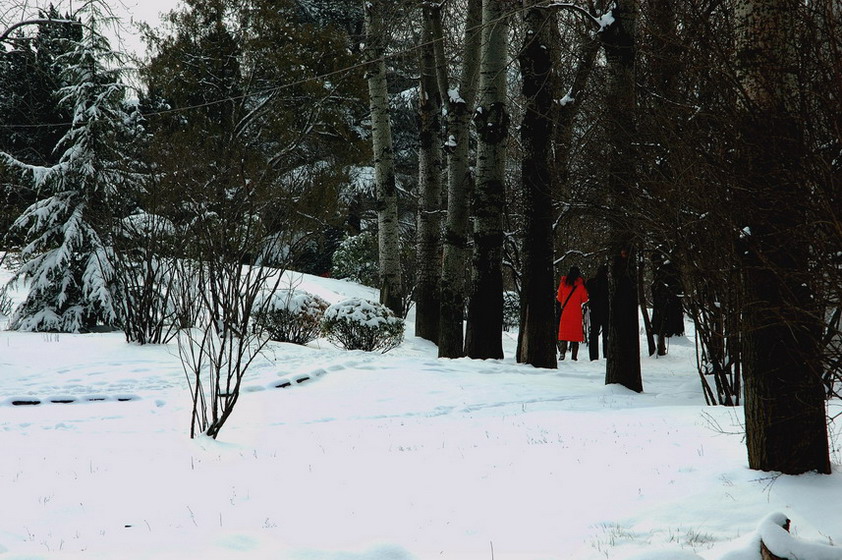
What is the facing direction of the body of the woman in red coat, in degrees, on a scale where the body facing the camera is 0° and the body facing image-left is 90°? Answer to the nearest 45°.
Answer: approximately 180°

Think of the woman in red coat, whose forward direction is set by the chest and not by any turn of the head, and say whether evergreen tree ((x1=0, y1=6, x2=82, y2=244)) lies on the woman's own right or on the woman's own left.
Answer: on the woman's own left

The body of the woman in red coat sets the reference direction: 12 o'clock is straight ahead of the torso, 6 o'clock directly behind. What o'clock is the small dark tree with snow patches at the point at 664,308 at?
The small dark tree with snow patches is roughly at 2 o'clock from the woman in red coat.

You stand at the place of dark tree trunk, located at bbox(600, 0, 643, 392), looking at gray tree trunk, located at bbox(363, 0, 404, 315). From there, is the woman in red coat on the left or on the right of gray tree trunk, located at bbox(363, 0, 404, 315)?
right

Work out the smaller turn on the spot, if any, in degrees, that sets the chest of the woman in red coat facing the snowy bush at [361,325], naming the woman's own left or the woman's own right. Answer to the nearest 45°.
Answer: approximately 135° to the woman's own left

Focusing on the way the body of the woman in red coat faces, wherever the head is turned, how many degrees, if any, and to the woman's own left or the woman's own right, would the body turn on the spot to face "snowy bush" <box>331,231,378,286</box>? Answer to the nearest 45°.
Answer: approximately 45° to the woman's own left

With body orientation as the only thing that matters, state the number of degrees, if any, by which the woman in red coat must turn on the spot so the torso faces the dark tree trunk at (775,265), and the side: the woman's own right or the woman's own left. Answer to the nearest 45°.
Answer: approximately 180°

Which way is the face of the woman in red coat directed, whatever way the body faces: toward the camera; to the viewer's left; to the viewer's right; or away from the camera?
away from the camera

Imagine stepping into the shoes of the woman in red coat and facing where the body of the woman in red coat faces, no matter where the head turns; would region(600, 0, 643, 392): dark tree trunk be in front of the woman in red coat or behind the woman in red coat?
behind

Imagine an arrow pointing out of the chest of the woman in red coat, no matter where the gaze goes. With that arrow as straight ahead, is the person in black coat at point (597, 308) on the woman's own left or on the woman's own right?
on the woman's own right
